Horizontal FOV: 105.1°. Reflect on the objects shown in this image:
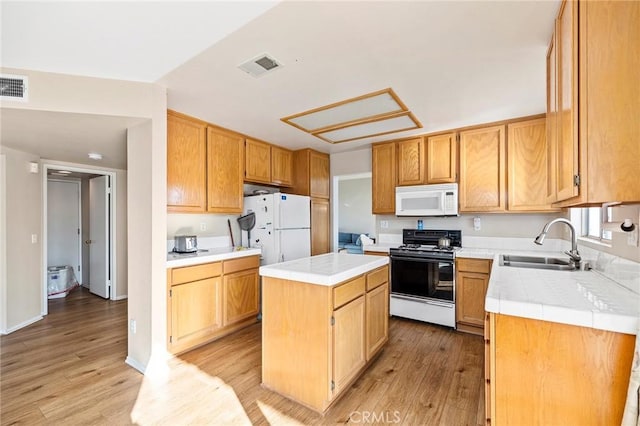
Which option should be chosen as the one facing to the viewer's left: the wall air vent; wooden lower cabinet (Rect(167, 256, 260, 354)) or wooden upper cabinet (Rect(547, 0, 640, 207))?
the wooden upper cabinet

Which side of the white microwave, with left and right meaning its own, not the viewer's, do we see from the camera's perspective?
front

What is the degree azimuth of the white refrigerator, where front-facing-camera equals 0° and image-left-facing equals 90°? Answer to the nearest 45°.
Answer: approximately 315°

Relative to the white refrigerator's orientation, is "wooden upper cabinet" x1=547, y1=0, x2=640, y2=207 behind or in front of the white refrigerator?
in front

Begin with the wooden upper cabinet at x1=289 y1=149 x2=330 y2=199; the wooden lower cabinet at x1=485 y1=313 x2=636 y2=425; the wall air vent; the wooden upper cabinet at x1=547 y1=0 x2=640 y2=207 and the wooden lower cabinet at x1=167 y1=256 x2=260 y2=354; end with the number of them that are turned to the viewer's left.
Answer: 2

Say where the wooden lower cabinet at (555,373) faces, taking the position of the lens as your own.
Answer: facing to the left of the viewer

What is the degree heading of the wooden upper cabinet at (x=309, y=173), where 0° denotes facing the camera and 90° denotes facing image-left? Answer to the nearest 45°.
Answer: approximately 315°

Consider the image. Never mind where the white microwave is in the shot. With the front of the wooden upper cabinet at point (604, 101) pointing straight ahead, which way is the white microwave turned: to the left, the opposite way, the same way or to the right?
to the left

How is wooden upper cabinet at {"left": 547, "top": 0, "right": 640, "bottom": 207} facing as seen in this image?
to the viewer's left

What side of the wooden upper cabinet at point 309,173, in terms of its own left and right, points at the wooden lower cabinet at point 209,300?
right
